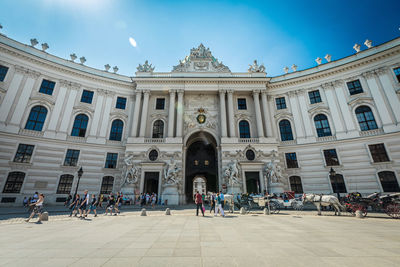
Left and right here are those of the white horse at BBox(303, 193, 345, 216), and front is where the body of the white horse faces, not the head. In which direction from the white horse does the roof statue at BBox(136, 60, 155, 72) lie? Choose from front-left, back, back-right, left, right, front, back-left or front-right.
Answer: front

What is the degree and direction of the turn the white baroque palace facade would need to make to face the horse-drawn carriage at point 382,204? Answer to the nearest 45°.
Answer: approximately 45° to its left

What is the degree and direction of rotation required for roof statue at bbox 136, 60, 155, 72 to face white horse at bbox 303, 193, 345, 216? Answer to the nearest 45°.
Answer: approximately 45° to its left

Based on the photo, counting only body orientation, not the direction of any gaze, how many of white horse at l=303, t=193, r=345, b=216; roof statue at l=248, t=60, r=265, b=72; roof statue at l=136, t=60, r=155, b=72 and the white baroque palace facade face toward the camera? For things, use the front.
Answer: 3

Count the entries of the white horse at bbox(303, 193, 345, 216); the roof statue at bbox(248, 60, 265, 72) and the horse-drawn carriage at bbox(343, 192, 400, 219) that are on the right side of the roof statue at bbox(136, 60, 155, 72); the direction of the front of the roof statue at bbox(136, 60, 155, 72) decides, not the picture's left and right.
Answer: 0

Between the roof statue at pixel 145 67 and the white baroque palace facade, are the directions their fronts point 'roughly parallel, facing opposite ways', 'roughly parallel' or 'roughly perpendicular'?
roughly parallel

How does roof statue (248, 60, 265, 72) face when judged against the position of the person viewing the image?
facing the viewer

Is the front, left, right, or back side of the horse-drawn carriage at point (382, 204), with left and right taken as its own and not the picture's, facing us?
left

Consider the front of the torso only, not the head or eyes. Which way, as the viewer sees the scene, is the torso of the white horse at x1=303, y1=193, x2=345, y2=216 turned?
to the viewer's left

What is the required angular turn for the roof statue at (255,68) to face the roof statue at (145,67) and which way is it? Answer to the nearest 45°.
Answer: approximately 45° to its right

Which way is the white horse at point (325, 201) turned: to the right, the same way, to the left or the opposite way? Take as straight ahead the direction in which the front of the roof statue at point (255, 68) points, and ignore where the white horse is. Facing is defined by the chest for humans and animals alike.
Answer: to the right

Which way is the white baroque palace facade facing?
toward the camera
